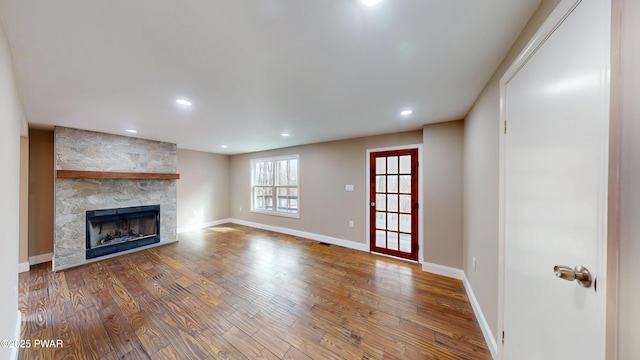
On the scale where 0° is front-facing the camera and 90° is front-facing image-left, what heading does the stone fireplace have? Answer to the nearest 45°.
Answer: approximately 315°

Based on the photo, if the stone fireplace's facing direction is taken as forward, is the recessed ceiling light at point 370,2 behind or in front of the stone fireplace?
in front
